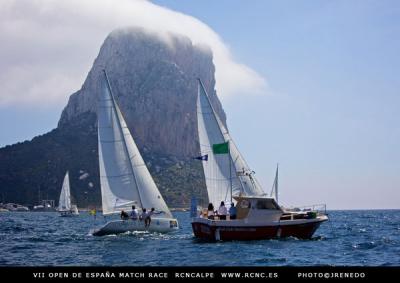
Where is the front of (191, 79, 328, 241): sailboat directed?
to the viewer's right

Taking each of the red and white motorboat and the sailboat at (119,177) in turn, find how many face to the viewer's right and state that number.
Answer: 2

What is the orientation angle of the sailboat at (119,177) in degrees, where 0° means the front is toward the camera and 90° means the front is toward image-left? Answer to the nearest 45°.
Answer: approximately 270°

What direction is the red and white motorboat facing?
to the viewer's right

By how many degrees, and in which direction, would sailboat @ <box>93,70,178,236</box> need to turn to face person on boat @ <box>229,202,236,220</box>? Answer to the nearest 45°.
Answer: approximately 45° to its right

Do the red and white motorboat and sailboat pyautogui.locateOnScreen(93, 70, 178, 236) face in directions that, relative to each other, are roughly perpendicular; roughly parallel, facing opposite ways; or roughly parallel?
roughly parallel

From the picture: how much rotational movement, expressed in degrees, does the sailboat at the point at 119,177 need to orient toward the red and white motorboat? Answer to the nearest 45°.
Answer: approximately 45° to its right

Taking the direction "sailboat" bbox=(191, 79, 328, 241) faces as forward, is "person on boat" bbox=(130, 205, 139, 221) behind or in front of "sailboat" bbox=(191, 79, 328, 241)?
behind

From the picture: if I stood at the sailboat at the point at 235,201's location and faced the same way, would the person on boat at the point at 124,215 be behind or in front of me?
behind

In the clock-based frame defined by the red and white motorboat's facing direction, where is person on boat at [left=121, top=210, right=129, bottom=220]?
The person on boat is roughly at 7 o'clock from the red and white motorboat.

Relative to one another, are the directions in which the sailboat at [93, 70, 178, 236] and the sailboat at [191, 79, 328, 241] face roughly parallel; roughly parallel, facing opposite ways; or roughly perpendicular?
roughly parallel
